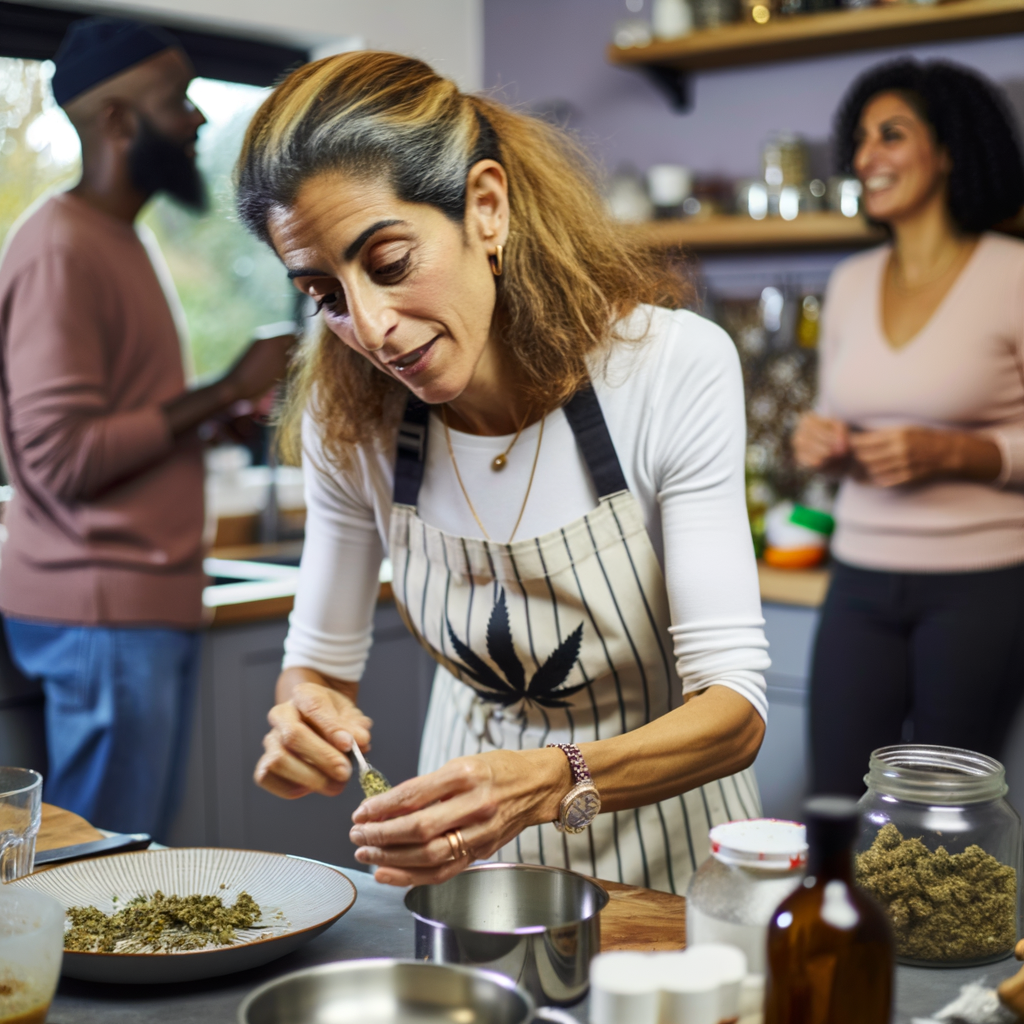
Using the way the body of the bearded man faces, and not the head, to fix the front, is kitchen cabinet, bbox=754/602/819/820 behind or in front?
in front

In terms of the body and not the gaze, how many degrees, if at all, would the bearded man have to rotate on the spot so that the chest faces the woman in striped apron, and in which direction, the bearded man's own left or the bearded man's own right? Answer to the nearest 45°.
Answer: approximately 90° to the bearded man's own right

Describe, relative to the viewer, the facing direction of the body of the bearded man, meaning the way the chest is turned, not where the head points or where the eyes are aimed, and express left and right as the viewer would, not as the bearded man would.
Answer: facing to the right of the viewer

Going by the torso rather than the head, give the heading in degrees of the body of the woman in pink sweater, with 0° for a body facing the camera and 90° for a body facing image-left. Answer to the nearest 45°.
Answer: approximately 45°

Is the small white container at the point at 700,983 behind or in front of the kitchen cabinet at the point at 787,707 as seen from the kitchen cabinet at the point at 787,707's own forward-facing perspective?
in front

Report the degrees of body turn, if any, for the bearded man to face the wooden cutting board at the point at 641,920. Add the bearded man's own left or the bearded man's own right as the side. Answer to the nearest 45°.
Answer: approximately 90° to the bearded man's own right

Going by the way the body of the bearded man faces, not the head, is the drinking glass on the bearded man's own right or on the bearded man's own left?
on the bearded man's own right

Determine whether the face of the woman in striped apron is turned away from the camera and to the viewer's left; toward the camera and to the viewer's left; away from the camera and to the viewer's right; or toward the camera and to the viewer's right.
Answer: toward the camera and to the viewer's left

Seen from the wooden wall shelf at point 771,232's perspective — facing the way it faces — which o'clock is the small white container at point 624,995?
The small white container is roughly at 12 o'clock from the wooden wall shelf.

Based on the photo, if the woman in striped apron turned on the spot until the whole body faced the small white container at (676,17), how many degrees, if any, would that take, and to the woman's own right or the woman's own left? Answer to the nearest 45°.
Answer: approximately 135° to the woman's own right

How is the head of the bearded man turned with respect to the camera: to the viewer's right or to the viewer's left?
to the viewer's right

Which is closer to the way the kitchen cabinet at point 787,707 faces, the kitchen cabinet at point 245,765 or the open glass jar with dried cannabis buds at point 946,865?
the open glass jar with dried cannabis buds

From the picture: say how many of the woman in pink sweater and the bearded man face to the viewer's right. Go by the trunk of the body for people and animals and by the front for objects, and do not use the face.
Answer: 1

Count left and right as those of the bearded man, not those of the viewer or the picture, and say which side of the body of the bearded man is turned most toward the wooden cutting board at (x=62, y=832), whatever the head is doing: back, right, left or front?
right
